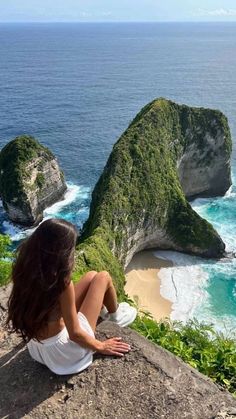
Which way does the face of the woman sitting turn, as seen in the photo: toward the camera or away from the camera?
away from the camera

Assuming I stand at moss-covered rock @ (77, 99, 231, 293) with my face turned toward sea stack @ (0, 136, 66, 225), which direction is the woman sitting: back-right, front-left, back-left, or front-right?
back-left

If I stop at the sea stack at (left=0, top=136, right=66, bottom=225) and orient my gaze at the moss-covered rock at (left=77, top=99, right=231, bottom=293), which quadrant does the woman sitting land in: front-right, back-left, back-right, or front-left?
front-right

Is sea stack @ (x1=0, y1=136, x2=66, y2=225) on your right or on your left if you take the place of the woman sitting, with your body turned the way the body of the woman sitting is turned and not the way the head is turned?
on your left

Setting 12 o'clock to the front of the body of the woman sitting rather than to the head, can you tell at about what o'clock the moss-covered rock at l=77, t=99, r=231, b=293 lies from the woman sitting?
The moss-covered rock is roughly at 11 o'clock from the woman sitting.

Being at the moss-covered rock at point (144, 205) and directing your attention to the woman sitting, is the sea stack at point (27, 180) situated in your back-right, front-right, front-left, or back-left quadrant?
back-right

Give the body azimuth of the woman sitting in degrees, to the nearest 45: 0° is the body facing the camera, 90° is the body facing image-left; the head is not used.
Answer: approximately 225°
